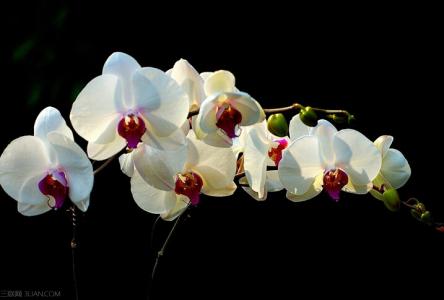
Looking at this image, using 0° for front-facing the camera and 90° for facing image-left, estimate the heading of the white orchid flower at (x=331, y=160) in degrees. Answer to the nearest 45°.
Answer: approximately 0°
